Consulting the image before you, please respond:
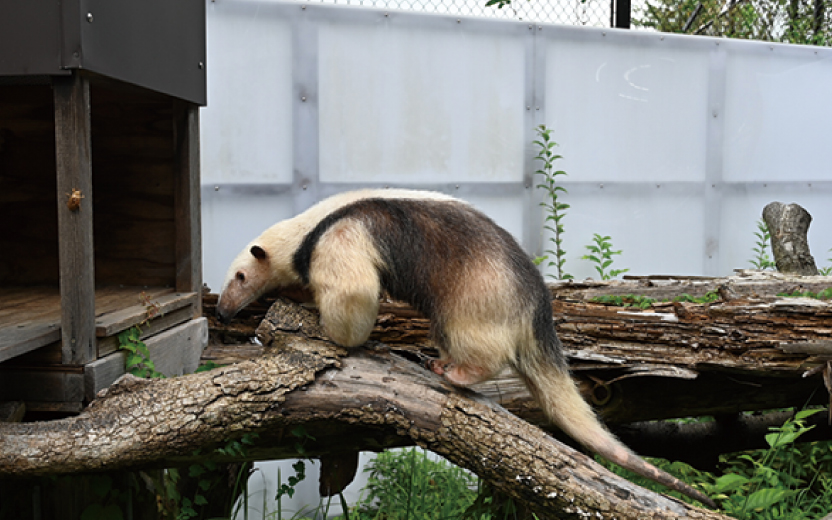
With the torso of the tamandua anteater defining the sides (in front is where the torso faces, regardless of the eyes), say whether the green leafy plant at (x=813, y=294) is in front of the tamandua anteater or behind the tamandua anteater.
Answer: behind

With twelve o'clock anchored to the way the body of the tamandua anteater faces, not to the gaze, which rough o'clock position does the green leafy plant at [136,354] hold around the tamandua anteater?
The green leafy plant is roughly at 12 o'clock from the tamandua anteater.

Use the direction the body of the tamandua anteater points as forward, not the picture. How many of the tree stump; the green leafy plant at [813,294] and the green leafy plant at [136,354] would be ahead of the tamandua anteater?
1

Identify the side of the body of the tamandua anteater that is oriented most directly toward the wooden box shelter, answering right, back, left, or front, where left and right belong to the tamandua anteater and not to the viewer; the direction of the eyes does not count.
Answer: front

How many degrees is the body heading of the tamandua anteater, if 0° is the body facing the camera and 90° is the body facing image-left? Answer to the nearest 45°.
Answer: approximately 90°

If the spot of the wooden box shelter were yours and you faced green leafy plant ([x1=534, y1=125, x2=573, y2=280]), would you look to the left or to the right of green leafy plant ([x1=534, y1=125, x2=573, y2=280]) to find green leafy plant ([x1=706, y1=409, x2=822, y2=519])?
right

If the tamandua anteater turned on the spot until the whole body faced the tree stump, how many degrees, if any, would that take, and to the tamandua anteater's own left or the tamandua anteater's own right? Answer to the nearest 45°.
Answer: approximately 135° to the tamandua anteater's own right

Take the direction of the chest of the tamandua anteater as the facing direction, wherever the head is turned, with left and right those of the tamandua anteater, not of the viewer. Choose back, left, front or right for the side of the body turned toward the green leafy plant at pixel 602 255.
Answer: right

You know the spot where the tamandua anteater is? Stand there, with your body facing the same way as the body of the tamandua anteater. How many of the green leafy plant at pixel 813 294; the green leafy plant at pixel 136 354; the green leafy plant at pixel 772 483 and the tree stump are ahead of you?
1
